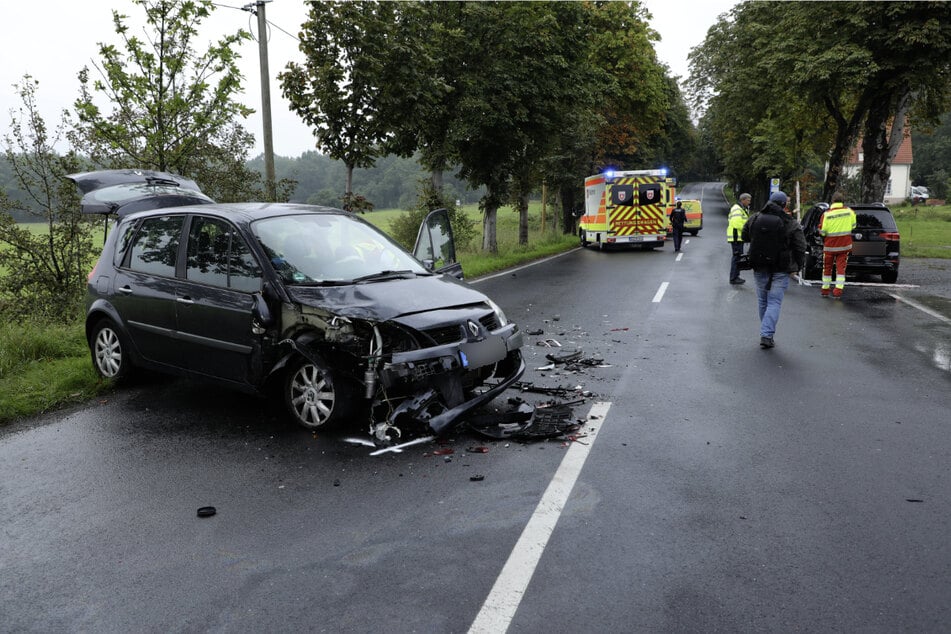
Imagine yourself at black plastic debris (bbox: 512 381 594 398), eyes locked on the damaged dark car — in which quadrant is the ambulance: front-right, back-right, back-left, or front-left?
back-right

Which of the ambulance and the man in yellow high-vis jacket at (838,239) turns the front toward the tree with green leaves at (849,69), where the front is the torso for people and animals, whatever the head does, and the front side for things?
the man in yellow high-vis jacket

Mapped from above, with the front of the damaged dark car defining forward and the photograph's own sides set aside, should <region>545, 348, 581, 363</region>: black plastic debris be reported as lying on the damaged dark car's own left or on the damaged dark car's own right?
on the damaged dark car's own left

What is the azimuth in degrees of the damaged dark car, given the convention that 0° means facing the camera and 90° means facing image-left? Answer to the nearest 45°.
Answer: approximately 315°

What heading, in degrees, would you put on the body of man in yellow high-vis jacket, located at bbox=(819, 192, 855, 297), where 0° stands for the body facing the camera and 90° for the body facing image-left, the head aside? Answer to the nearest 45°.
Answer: approximately 180°

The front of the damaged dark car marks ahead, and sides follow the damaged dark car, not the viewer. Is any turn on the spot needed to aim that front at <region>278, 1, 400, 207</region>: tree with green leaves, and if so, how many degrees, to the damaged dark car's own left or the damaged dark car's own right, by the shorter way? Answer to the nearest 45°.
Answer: approximately 135° to the damaged dark car's own left
